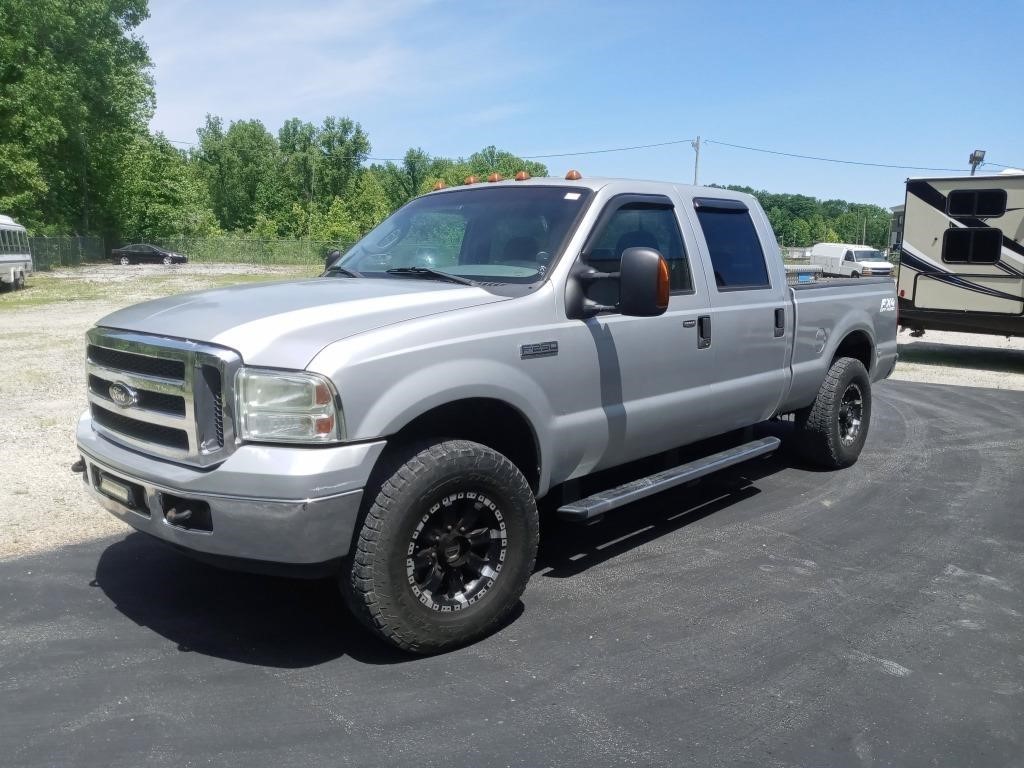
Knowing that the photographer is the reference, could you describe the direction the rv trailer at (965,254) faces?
facing to the right of the viewer

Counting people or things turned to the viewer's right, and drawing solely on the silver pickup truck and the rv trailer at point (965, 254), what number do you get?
1

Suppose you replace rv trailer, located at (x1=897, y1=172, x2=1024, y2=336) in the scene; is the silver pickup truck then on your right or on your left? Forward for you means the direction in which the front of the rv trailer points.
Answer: on your right

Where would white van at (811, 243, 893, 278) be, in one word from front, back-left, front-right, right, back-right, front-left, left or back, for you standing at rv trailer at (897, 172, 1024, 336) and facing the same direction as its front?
left

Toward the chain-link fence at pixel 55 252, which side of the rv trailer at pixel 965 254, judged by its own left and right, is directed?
back

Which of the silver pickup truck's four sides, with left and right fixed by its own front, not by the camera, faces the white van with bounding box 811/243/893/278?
back

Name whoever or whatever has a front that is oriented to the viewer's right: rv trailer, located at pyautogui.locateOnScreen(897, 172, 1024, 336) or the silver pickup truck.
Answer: the rv trailer

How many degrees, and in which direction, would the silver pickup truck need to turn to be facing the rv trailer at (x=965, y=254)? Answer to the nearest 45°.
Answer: approximately 180°

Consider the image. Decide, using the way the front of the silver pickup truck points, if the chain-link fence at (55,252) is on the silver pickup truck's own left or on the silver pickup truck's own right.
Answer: on the silver pickup truck's own right

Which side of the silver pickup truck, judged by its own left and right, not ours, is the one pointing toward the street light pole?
back

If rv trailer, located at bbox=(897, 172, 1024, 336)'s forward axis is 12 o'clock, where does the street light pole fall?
The street light pole is roughly at 9 o'clock from the rv trailer.

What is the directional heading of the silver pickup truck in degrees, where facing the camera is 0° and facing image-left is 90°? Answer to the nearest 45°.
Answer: approximately 45°
